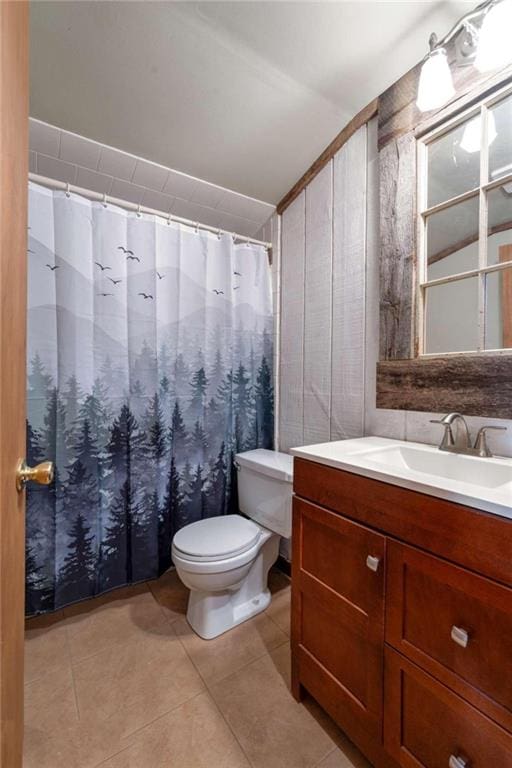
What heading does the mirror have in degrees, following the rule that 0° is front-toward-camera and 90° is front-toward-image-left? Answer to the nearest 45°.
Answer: approximately 45°

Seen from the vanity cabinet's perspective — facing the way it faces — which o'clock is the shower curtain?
The shower curtain is roughly at 2 o'clock from the vanity cabinet.

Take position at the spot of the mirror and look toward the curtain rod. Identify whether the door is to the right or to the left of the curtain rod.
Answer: left

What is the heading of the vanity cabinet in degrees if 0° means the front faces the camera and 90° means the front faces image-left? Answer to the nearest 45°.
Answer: approximately 45°

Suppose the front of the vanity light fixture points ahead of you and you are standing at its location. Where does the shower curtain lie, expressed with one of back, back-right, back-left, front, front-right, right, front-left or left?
front-right

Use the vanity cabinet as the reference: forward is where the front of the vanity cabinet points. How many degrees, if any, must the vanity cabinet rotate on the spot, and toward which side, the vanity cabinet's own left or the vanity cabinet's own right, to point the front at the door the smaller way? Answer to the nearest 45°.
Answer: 0° — it already faces it
